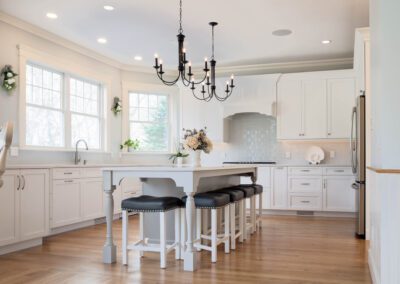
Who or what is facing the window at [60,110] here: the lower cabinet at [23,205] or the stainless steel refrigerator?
the stainless steel refrigerator

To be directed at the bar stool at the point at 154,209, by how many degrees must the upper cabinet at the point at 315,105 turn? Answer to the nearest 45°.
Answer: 0° — it already faces it

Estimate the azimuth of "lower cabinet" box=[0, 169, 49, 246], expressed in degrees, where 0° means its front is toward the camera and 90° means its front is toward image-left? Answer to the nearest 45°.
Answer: approximately 315°

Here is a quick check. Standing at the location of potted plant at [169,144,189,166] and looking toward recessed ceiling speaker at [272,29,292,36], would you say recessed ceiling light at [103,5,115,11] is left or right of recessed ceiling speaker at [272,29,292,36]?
right

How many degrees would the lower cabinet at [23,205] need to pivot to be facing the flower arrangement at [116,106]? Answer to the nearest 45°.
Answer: approximately 90° to its left

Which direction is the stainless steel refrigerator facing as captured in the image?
to the viewer's left

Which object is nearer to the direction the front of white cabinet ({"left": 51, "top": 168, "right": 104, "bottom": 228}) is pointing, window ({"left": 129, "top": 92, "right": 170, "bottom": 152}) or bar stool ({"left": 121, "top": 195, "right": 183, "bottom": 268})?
the bar stool

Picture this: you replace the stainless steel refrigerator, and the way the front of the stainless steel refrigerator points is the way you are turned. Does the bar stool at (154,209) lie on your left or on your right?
on your left

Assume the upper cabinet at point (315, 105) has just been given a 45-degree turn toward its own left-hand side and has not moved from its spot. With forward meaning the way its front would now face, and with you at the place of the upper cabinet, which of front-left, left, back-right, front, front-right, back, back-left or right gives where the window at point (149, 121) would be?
back-right

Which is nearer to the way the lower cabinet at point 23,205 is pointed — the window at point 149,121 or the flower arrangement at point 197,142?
the flower arrangement

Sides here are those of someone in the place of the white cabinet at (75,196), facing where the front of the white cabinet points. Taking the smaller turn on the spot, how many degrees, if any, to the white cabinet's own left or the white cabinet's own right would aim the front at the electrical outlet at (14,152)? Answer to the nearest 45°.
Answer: approximately 90° to the white cabinet's own right
